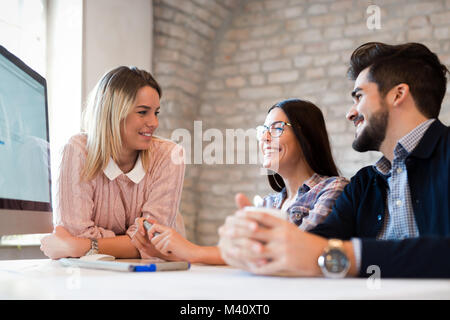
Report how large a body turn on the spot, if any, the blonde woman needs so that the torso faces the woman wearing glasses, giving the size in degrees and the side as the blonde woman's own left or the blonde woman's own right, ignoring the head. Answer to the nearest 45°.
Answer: approximately 90° to the blonde woman's own left

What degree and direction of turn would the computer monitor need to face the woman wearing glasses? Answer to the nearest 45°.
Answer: approximately 45° to its left

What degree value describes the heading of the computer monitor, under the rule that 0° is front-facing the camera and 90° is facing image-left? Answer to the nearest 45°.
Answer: approximately 315°

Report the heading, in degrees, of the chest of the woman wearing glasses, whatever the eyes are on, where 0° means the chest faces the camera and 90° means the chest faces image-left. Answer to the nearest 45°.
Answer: approximately 45°

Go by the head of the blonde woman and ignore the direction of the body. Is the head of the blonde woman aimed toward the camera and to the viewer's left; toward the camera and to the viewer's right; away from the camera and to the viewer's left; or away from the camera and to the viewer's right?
toward the camera and to the viewer's right

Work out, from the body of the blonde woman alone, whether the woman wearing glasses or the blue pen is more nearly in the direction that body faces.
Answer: the blue pen

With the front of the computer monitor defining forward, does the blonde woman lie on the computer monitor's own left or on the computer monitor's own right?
on the computer monitor's own left

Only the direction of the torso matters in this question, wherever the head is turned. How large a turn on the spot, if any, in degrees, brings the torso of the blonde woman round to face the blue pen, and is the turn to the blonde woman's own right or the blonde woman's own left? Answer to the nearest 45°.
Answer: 0° — they already face it

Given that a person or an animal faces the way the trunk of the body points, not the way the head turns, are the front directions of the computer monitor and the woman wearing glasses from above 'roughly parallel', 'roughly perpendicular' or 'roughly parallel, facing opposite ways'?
roughly perpendicular

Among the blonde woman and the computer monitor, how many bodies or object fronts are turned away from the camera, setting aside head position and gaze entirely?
0
